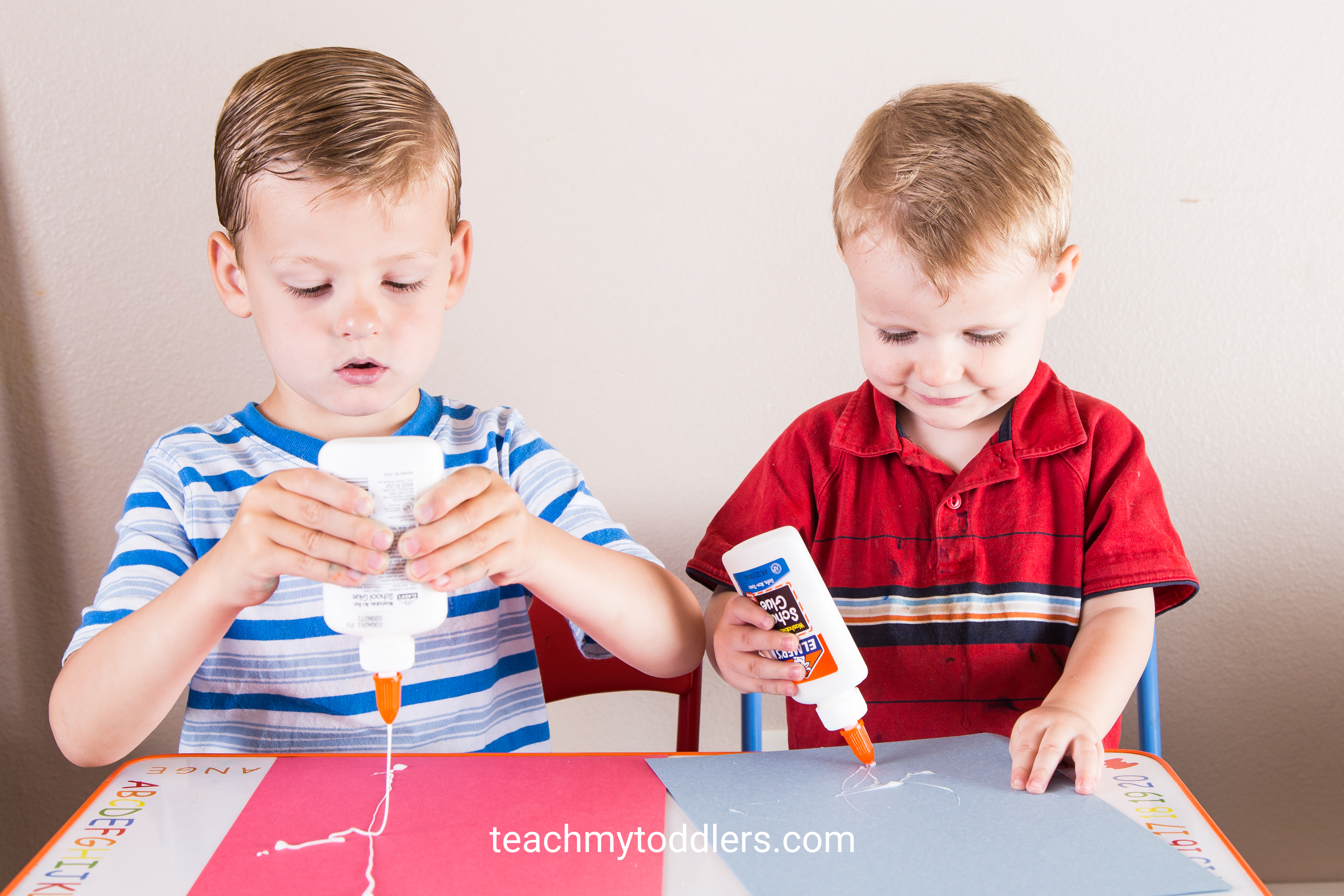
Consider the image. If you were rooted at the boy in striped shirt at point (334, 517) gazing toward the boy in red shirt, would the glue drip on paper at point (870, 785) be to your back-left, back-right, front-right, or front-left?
front-right

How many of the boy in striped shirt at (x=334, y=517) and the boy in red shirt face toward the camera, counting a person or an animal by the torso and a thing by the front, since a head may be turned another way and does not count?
2

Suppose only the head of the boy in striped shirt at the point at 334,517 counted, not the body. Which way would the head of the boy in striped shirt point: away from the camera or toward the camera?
toward the camera

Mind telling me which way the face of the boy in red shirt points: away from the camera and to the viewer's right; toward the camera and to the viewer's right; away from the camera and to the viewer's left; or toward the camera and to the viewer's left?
toward the camera and to the viewer's left

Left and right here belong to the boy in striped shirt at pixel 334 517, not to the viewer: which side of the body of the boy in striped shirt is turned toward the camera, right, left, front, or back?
front

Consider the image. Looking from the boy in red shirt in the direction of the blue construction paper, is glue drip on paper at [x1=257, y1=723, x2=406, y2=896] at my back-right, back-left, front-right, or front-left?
front-right

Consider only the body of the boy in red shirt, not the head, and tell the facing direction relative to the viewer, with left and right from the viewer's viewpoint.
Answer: facing the viewer
